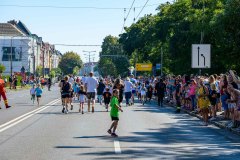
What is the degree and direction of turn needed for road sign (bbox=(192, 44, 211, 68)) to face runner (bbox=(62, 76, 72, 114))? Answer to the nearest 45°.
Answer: approximately 90° to its right

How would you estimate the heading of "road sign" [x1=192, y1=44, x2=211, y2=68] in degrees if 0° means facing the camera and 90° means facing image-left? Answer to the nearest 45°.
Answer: approximately 0°
